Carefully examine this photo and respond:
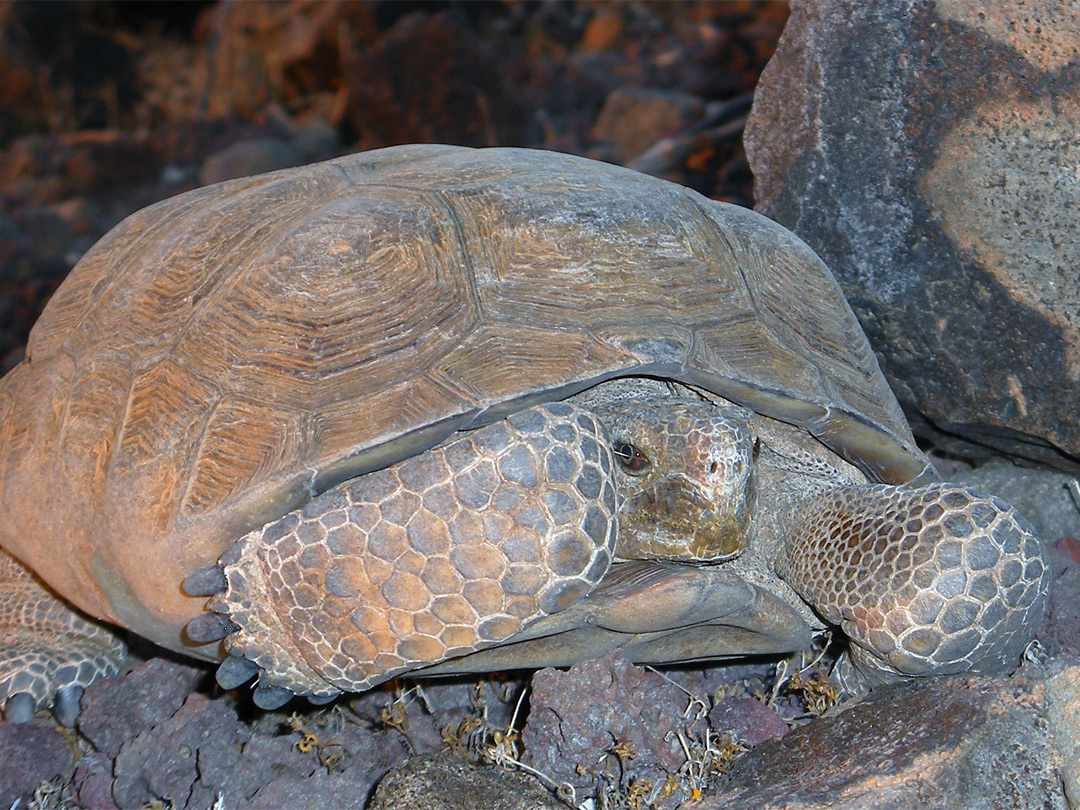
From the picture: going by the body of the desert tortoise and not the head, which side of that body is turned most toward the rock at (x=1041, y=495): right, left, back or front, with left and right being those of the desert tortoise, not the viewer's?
left

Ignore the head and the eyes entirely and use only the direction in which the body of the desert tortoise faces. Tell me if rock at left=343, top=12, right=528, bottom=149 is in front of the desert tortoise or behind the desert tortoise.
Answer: behind

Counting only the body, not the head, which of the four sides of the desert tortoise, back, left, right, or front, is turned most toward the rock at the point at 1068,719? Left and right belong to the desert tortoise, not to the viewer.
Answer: front

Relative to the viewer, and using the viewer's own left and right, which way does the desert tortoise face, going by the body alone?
facing the viewer and to the right of the viewer

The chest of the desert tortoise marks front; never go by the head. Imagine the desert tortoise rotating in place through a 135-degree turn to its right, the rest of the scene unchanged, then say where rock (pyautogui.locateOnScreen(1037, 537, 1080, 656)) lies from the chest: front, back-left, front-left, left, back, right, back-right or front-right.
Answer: back

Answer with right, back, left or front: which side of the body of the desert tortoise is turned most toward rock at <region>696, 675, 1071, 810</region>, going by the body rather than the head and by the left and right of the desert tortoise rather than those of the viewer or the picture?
front

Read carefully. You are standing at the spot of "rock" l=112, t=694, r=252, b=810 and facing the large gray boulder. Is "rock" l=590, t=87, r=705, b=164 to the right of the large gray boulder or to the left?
left
